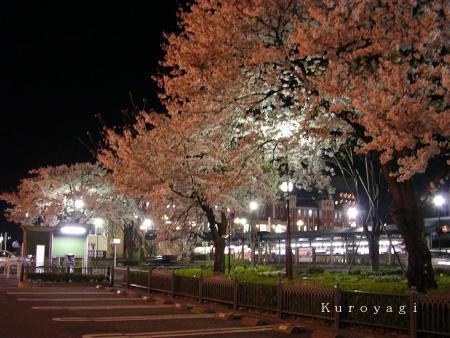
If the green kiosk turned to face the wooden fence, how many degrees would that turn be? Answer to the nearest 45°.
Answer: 0° — it already faces it

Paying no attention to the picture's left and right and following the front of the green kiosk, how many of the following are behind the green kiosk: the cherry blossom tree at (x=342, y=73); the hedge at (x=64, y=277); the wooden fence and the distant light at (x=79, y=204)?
1

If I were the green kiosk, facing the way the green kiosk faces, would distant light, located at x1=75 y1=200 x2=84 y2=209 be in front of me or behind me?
behind

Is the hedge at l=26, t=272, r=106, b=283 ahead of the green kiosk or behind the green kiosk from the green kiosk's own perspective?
ahead

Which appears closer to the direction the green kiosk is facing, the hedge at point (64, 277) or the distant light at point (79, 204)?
the hedge

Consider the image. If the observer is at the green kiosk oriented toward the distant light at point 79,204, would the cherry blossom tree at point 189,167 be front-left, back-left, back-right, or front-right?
back-right

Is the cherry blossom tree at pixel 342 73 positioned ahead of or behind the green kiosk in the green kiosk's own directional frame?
ahead

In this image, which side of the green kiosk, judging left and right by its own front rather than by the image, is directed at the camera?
front

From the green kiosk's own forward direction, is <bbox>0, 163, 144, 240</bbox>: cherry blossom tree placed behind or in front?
behind
